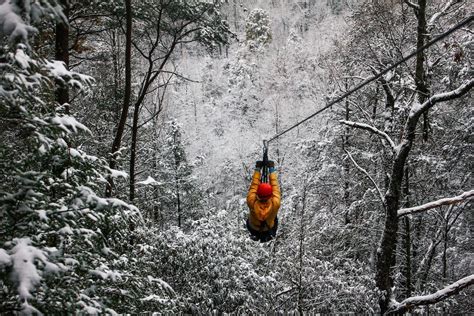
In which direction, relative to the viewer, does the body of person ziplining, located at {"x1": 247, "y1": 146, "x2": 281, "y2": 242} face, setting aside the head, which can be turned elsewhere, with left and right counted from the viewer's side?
facing away from the viewer

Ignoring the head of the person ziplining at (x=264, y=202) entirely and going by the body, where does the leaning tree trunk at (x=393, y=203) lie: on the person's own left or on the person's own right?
on the person's own right
